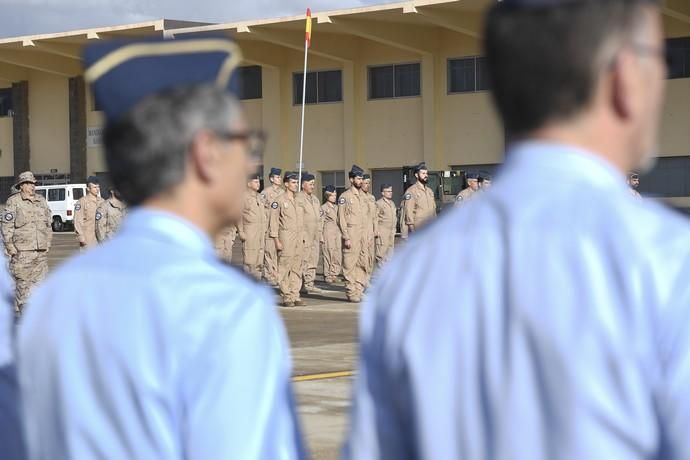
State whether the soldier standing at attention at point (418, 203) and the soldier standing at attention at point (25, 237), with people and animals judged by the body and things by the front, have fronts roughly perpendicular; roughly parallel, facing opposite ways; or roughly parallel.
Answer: roughly parallel

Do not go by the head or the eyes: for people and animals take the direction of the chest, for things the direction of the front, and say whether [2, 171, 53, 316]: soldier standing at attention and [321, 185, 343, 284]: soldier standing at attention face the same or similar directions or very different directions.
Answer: same or similar directions

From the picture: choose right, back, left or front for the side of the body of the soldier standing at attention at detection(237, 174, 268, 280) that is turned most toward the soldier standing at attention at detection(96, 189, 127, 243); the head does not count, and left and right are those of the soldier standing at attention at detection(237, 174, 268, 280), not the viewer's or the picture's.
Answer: right

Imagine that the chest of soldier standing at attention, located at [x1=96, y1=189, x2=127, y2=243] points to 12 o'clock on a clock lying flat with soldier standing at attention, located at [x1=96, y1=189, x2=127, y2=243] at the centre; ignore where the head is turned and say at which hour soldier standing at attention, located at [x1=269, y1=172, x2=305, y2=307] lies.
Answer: soldier standing at attention, located at [x1=269, y1=172, x2=305, y2=307] is roughly at 11 o'clock from soldier standing at attention, located at [x1=96, y1=189, x2=127, y2=243].

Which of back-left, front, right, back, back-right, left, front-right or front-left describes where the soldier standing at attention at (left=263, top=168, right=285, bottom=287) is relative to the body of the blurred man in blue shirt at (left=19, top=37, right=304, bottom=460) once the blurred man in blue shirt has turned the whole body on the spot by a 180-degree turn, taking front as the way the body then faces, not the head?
back-right

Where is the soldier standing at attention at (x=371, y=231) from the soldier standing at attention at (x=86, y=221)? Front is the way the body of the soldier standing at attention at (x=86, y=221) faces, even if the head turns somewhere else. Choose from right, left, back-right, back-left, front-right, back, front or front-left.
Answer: front-left

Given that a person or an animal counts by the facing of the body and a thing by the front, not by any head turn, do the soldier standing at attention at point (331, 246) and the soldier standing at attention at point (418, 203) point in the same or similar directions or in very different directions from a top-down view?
same or similar directions

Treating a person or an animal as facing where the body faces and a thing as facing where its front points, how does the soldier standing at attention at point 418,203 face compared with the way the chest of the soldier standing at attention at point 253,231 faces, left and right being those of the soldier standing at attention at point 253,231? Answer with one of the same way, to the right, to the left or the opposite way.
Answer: the same way

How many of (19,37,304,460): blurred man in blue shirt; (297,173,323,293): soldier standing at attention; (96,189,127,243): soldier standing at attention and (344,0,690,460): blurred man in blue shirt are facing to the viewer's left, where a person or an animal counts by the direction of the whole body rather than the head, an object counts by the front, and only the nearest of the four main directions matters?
0

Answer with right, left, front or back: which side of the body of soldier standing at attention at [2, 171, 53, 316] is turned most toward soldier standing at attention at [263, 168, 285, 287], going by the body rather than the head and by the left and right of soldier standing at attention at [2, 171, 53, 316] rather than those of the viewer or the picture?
left

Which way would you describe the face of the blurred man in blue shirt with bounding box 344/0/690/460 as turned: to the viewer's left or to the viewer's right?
to the viewer's right

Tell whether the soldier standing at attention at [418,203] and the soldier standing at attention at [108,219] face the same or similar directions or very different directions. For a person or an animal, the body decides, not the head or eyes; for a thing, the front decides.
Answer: same or similar directions

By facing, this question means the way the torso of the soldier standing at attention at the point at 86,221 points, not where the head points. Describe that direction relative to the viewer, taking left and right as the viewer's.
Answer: facing the viewer and to the right of the viewer

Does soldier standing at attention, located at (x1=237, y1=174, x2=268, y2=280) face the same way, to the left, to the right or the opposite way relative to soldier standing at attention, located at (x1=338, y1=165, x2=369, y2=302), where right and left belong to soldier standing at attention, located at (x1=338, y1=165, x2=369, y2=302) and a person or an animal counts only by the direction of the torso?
the same way
